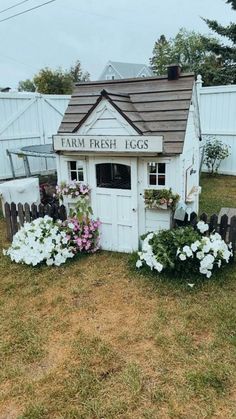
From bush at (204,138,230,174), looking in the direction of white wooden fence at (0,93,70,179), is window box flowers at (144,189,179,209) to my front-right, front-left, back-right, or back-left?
front-left

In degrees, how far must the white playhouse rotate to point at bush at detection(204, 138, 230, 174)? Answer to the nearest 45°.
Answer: approximately 135° to its left

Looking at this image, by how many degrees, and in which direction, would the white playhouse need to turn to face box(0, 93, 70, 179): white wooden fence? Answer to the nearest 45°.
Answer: approximately 135° to its right

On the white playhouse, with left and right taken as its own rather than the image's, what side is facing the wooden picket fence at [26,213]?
right

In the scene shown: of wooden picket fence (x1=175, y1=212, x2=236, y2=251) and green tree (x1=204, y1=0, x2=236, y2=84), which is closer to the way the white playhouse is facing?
the wooden picket fence

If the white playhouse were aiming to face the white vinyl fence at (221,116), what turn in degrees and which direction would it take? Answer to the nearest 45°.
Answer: approximately 135° to its left

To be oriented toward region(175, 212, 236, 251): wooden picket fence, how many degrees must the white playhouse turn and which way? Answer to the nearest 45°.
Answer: approximately 90° to its left

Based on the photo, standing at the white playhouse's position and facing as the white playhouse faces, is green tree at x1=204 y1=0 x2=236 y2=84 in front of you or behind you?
behind

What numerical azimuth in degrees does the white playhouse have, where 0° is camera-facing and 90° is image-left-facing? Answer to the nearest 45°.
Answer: approximately 0°

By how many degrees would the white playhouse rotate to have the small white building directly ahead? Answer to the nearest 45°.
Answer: approximately 180°
